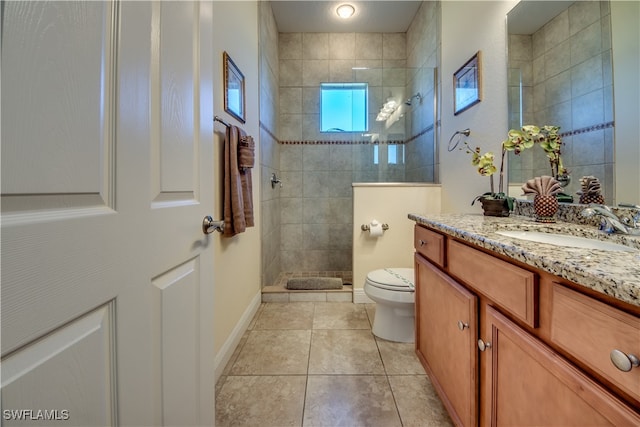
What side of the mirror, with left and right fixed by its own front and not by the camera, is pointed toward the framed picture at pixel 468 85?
right

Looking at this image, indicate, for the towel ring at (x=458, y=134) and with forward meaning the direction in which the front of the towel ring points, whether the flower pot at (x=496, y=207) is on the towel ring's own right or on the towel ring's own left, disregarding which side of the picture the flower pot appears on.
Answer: on the towel ring's own left

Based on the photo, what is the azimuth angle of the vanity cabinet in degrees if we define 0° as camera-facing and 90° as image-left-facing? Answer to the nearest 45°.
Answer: approximately 45°

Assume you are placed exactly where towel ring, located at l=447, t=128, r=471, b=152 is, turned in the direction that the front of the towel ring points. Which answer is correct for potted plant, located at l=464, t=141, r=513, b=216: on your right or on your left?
on your left

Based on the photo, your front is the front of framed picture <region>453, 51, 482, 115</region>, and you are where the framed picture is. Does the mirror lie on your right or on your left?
on your left
